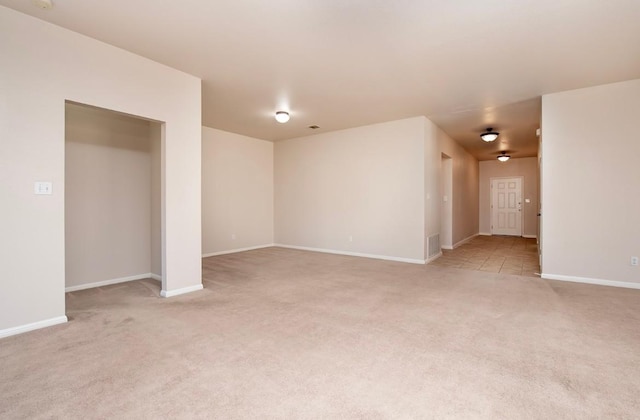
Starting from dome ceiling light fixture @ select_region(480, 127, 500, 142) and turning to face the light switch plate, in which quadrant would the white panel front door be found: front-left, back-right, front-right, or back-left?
back-right

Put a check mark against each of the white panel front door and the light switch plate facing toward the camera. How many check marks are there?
2

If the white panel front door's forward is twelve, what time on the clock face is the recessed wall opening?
The recessed wall opening is roughly at 1 o'clock from the white panel front door.

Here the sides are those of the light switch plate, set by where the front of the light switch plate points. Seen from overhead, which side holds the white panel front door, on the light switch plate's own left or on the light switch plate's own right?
on the light switch plate's own left

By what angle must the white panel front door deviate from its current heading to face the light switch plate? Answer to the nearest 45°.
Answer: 0° — it already faces it

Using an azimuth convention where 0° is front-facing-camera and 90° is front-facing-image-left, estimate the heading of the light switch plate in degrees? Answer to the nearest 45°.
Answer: approximately 0°
